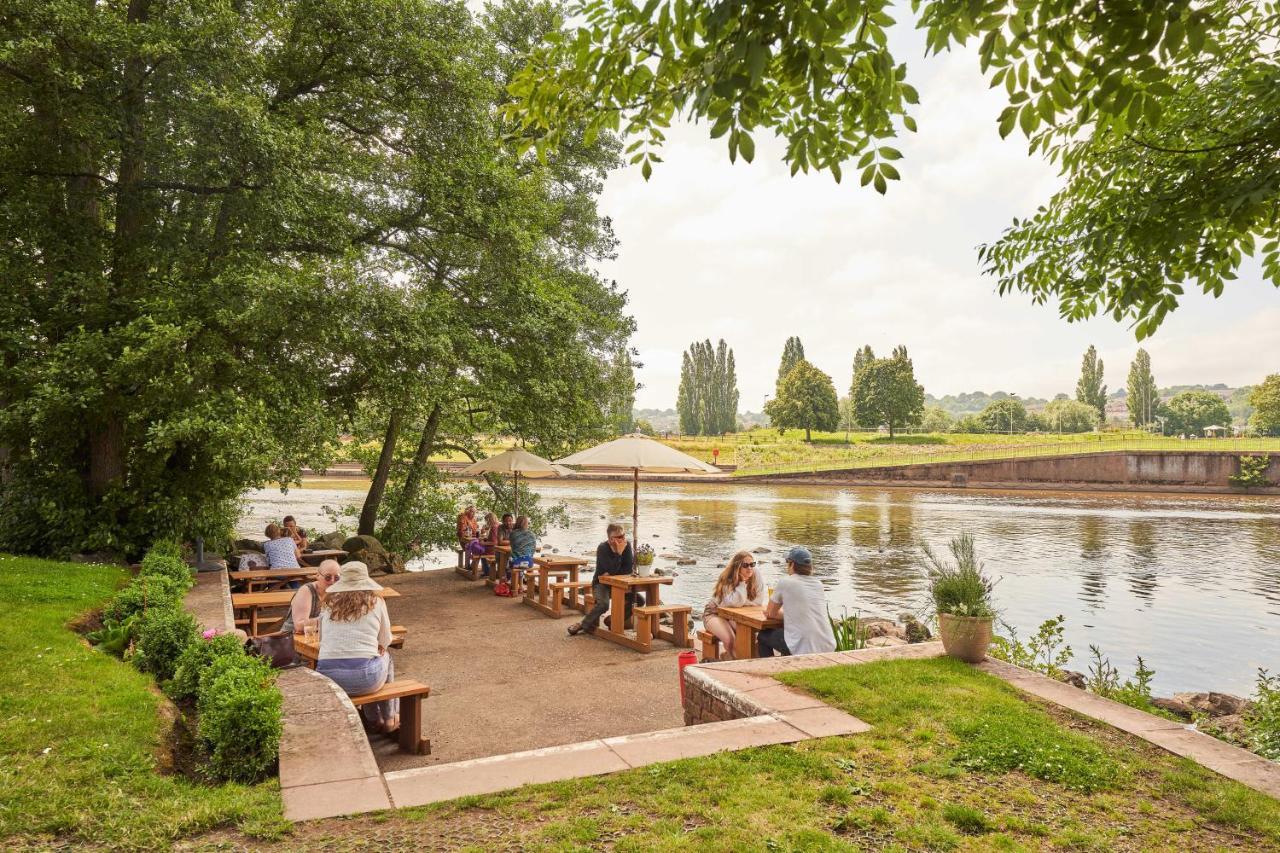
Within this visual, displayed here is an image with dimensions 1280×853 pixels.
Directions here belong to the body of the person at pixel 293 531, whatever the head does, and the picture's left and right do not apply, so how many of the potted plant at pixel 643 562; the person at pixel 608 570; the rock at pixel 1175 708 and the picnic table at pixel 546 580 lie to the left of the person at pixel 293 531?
4

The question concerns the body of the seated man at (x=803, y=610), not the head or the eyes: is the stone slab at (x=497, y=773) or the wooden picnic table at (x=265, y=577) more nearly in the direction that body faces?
the wooden picnic table

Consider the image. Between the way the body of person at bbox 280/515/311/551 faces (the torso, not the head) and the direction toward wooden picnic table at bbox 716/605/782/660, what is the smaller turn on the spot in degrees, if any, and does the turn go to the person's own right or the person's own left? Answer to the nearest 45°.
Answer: approximately 90° to the person's own left

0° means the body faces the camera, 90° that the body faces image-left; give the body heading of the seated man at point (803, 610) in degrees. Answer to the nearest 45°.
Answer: approximately 135°

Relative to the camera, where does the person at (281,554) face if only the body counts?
away from the camera

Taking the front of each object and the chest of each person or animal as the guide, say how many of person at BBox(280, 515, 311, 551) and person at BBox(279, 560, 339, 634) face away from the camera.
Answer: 0

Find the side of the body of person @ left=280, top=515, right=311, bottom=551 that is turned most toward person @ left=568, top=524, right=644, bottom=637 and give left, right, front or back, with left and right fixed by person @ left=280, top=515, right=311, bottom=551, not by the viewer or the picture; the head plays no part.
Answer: left

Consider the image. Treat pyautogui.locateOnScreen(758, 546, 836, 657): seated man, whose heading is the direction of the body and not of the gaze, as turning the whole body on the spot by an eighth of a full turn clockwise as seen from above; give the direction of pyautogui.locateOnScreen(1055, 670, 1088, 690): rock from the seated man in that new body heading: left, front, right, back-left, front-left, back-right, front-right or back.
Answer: front-right

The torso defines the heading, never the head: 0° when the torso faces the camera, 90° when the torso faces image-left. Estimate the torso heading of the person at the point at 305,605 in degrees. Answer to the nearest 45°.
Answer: approximately 315°

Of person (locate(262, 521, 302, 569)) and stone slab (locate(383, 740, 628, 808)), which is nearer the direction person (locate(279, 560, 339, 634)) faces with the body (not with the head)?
the stone slab

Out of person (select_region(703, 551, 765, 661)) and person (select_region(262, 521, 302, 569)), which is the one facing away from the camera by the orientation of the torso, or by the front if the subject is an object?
person (select_region(262, 521, 302, 569))

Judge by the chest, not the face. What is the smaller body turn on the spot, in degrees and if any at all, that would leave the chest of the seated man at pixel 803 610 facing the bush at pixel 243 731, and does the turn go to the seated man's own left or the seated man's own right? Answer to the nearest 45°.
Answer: approximately 90° to the seated man's own left

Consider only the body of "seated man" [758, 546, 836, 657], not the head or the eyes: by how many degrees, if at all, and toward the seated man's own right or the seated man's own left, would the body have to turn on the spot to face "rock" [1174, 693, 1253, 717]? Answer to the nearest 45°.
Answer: approximately 90° to the seated man's own right

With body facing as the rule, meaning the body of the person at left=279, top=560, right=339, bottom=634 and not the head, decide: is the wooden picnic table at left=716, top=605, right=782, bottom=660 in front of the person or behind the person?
in front

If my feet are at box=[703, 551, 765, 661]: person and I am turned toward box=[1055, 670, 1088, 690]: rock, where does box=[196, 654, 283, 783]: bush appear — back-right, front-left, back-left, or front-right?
back-right

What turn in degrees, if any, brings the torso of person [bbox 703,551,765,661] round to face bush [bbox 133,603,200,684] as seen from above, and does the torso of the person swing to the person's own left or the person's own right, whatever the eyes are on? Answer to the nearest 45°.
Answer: approximately 90° to the person's own right

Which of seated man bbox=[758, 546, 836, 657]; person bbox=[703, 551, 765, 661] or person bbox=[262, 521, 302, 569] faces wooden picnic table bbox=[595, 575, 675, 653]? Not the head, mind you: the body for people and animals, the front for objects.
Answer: the seated man
